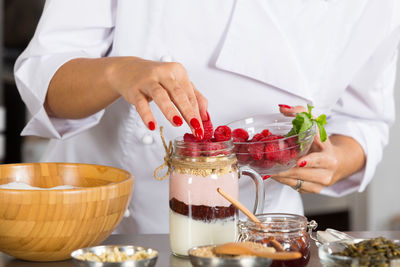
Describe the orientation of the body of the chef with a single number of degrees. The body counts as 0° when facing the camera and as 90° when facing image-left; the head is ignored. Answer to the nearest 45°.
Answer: approximately 0°

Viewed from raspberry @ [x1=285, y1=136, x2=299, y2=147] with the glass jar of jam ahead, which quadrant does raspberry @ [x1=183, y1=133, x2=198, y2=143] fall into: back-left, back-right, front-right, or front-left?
front-right

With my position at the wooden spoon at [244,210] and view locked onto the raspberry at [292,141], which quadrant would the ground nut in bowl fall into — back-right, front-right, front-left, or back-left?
back-left

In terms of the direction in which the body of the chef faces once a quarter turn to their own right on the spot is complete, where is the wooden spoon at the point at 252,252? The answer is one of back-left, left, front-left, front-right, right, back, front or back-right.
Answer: left

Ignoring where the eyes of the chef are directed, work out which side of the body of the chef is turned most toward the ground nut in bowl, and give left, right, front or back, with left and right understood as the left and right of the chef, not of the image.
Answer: front
